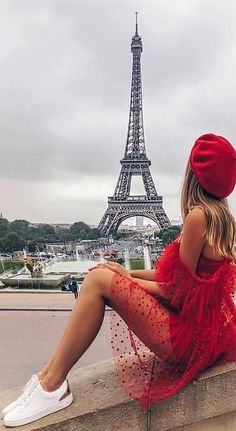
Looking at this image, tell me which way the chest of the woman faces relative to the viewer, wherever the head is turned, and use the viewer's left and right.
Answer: facing away from the viewer and to the left of the viewer

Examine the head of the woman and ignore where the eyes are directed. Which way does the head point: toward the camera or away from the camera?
away from the camera
